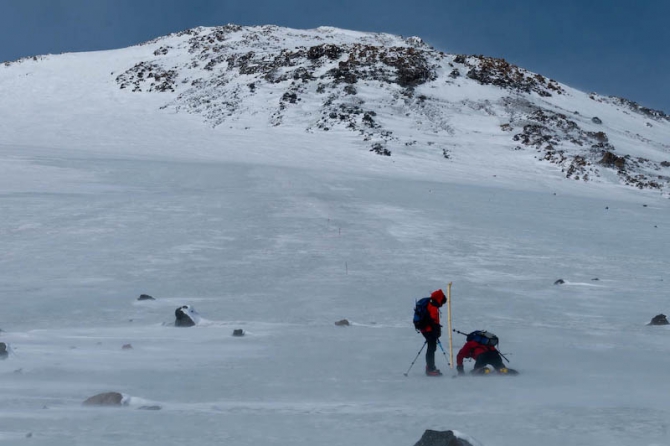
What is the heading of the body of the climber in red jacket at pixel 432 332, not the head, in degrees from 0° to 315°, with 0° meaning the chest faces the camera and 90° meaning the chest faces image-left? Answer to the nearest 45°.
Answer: approximately 270°

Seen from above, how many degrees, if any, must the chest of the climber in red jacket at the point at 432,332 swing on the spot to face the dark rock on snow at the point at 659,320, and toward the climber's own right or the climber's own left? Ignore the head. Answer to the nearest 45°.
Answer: approximately 45° to the climber's own left

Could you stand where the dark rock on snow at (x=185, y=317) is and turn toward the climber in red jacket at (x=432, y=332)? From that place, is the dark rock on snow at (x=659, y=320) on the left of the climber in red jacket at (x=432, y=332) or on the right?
left

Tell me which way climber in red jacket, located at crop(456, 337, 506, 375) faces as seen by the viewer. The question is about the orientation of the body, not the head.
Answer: to the viewer's left

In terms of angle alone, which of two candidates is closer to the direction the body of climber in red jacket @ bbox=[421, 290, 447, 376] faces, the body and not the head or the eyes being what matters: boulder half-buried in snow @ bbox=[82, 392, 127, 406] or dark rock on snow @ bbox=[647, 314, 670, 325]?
the dark rock on snow

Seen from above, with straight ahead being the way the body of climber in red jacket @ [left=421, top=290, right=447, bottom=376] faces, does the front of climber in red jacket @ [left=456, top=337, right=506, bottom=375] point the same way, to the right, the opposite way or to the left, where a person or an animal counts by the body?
the opposite way

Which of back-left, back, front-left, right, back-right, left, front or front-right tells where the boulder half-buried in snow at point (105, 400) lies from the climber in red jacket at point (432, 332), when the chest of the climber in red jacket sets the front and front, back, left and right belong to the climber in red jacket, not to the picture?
back-right

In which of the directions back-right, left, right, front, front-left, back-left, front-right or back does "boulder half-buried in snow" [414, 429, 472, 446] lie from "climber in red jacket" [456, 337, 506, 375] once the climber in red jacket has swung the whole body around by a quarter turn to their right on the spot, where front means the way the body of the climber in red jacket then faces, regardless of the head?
back

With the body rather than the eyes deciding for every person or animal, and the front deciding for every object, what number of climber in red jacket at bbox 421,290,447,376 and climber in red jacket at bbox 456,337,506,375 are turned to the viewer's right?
1

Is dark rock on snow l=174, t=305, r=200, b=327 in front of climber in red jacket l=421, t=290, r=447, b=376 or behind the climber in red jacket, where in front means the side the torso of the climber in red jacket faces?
behind

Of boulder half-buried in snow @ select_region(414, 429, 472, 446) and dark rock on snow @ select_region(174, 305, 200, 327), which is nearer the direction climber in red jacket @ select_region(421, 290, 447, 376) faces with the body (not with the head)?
the boulder half-buried in snow

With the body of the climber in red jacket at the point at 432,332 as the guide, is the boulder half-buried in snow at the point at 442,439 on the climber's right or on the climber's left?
on the climber's right

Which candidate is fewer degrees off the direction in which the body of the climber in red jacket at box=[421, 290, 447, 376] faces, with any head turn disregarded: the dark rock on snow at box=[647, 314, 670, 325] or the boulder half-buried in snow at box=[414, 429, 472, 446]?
the dark rock on snow
